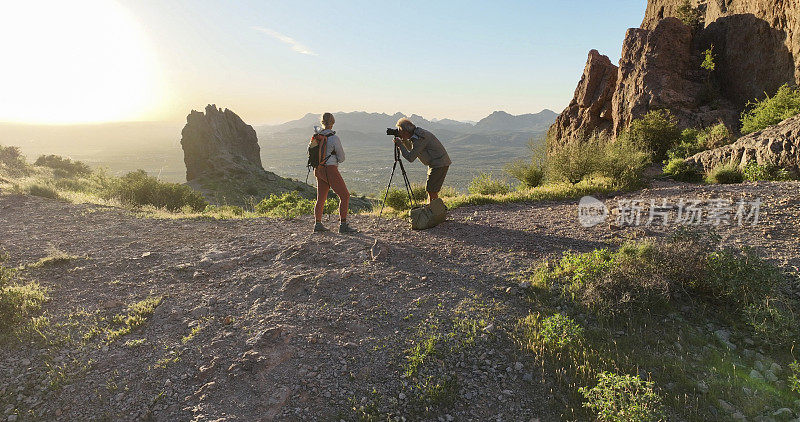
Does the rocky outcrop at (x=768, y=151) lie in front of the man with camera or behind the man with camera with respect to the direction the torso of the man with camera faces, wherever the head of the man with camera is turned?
behind

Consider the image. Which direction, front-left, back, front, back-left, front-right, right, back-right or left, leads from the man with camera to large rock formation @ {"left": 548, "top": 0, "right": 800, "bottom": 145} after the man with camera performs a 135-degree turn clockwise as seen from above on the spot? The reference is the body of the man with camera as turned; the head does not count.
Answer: front

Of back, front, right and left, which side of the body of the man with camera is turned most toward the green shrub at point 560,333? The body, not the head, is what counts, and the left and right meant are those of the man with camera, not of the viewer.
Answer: left

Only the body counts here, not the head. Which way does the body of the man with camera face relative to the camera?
to the viewer's left

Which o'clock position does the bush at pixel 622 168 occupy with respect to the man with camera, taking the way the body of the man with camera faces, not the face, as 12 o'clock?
The bush is roughly at 5 o'clock from the man with camera.

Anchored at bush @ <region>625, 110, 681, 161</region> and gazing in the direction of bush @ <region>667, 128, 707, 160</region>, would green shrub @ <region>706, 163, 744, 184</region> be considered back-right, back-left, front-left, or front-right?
front-right

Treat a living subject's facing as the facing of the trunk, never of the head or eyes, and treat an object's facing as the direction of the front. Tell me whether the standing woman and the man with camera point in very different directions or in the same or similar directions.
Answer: very different directions

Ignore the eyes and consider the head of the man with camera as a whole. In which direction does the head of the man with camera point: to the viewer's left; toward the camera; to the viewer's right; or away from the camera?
to the viewer's left
